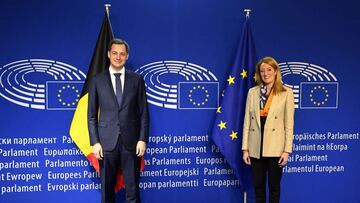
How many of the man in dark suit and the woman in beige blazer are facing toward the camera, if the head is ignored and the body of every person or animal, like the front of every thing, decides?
2

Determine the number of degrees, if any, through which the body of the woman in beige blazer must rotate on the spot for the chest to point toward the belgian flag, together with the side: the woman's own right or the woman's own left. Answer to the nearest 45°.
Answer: approximately 90° to the woman's own right

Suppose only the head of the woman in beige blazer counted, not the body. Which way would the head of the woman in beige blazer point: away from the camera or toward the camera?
toward the camera

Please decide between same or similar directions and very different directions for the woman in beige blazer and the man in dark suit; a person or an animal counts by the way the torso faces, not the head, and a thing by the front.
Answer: same or similar directions

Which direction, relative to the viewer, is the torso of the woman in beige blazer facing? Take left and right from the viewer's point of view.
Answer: facing the viewer

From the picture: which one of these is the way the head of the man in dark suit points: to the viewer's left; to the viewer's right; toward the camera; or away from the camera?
toward the camera

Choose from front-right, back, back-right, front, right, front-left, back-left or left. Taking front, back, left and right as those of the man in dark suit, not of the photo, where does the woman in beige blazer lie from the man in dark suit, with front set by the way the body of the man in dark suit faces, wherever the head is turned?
left

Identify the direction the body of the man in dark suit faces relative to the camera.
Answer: toward the camera
